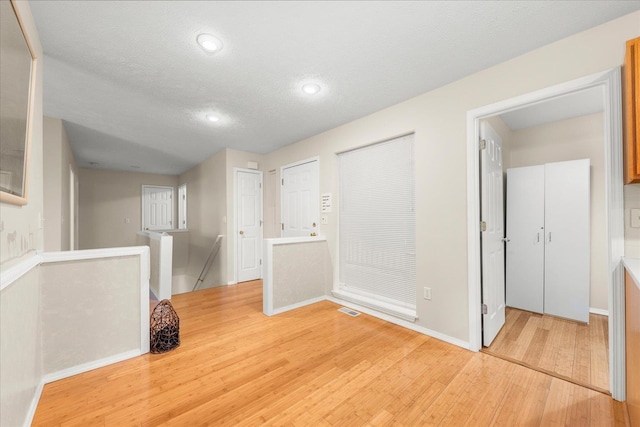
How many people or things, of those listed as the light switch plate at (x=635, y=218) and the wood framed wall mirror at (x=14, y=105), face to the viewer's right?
1

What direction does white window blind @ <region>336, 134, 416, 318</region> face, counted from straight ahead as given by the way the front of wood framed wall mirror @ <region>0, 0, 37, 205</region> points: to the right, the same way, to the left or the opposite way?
the opposite way

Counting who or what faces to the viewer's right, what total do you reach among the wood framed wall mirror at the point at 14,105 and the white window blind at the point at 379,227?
1

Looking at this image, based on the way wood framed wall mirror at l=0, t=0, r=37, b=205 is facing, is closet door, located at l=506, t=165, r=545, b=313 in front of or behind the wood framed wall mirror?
in front

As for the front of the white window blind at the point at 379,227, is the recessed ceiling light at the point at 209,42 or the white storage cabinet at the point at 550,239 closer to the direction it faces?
the recessed ceiling light

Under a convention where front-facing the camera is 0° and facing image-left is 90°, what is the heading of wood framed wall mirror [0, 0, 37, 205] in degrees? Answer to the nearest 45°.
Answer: approximately 270°

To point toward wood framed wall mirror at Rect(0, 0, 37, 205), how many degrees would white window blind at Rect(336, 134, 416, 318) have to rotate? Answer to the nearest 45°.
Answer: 0° — it already faces it

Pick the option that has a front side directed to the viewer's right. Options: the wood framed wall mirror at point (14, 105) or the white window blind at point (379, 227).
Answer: the wood framed wall mirror

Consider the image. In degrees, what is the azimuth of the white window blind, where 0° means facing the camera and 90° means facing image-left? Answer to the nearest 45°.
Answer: approximately 45°

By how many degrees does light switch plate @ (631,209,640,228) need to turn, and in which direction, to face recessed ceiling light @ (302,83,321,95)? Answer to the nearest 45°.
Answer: approximately 45° to its right

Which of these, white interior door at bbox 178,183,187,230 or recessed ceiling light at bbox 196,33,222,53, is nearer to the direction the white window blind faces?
the recessed ceiling light
